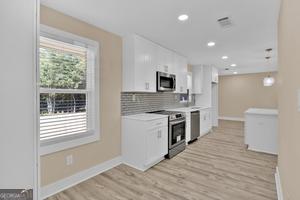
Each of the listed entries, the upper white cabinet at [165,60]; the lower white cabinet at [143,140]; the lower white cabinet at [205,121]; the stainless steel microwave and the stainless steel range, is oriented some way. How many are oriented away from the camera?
0

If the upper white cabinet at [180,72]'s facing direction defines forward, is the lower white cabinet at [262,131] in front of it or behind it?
in front

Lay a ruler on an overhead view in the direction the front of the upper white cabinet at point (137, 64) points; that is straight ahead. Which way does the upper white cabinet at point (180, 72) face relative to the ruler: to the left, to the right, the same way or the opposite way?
the same way

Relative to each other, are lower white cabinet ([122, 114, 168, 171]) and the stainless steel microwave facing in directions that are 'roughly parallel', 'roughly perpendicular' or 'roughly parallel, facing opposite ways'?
roughly parallel

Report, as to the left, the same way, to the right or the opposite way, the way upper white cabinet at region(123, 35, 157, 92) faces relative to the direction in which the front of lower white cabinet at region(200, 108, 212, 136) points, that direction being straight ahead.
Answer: the same way

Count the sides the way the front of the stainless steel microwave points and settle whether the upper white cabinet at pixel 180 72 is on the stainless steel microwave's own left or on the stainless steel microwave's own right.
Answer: on the stainless steel microwave's own left

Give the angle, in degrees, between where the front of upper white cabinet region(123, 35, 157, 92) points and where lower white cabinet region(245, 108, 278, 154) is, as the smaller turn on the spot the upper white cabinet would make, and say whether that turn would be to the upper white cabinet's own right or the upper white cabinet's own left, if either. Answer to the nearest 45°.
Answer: approximately 45° to the upper white cabinet's own left

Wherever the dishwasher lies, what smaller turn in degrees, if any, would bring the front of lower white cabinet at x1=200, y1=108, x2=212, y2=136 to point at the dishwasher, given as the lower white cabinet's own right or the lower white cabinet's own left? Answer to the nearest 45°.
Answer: approximately 45° to the lower white cabinet's own right

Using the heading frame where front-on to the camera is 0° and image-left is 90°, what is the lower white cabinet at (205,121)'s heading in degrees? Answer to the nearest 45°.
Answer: approximately 315°

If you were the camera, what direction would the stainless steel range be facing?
facing the viewer and to the right of the viewer
